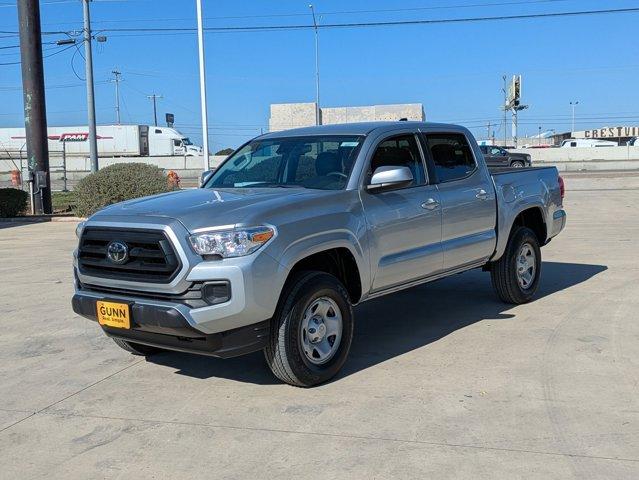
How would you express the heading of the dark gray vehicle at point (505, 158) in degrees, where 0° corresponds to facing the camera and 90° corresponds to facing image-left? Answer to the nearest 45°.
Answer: approximately 270°

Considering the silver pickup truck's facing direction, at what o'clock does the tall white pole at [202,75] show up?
The tall white pole is roughly at 4 o'clock from the silver pickup truck.

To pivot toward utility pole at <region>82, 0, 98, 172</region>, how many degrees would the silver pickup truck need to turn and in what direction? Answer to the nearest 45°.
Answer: approximately 135° to its right

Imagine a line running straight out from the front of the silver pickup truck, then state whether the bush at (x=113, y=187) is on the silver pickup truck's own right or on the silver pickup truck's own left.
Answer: on the silver pickup truck's own right

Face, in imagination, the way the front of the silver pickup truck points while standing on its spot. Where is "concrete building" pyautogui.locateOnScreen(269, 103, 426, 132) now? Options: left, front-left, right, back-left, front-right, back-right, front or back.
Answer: back-right

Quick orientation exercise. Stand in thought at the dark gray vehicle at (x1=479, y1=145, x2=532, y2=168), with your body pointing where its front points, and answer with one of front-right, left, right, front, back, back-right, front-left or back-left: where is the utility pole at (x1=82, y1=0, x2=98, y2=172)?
back-right

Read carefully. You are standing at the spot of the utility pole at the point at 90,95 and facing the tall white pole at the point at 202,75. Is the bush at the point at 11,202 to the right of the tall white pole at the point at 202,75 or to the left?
right

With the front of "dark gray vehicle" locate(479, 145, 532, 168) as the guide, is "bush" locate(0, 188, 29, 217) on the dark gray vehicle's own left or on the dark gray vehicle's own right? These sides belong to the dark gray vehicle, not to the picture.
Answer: on the dark gray vehicle's own right

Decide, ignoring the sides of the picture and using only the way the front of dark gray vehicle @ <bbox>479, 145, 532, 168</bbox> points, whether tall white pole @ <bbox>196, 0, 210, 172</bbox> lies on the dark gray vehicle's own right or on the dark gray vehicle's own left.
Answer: on the dark gray vehicle's own right

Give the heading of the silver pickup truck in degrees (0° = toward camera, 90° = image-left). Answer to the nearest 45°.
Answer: approximately 45°
